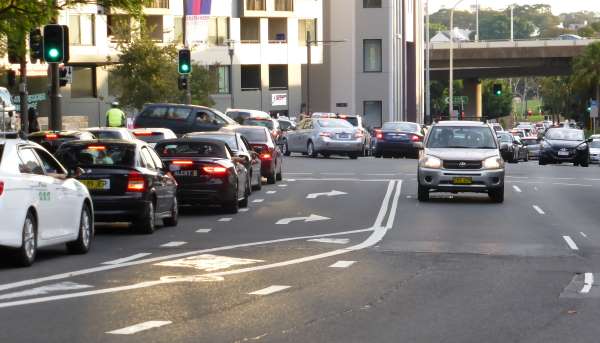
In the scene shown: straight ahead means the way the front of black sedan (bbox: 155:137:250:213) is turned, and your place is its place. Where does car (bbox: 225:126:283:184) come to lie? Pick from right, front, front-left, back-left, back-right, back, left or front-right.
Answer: front

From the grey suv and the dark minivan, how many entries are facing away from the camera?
0

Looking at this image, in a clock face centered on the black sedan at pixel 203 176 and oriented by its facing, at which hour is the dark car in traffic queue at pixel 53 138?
The dark car in traffic queue is roughly at 10 o'clock from the black sedan.

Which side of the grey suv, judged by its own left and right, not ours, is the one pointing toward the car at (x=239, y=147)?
right

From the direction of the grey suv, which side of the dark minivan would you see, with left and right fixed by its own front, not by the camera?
right

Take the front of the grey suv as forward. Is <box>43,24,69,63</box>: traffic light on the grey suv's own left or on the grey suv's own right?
on the grey suv's own right

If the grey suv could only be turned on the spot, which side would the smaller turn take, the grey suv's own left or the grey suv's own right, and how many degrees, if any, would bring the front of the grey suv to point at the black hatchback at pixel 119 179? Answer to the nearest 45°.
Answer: approximately 45° to the grey suv's own right

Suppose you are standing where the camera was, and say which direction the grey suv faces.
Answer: facing the viewer

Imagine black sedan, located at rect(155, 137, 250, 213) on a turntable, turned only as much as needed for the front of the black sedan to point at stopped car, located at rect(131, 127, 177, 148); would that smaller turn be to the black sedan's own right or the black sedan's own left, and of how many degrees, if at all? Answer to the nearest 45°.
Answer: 0° — it already faces it

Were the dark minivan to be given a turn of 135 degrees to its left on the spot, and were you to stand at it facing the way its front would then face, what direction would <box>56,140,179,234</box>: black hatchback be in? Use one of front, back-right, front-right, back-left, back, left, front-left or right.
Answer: back-left

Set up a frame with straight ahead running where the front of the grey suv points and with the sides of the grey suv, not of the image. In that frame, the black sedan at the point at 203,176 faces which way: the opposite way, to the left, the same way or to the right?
the opposite way

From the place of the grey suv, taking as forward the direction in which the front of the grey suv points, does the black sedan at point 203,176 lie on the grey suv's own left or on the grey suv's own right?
on the grey suv's own right

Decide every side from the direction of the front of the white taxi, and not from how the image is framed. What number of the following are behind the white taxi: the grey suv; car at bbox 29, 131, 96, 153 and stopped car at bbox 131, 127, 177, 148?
0

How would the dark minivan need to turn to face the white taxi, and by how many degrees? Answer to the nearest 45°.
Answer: approximately 90° to its right

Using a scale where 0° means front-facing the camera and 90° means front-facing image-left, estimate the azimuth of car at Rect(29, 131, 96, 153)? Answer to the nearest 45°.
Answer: approximately 225°

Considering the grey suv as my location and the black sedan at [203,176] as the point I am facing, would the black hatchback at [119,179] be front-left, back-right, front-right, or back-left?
front-left

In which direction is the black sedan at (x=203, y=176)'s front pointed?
away from the camera
